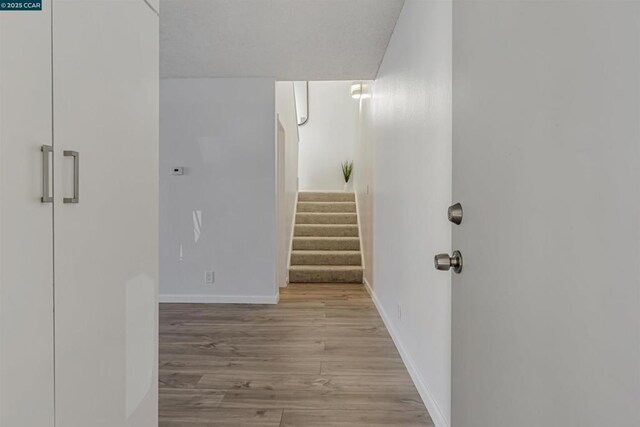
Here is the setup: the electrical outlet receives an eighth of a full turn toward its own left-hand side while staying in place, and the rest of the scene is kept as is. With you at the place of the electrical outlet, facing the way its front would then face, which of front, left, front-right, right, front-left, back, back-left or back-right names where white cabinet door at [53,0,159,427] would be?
front-right

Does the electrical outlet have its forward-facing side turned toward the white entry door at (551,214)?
yes

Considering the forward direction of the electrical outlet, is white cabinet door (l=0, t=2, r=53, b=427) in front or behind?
in front

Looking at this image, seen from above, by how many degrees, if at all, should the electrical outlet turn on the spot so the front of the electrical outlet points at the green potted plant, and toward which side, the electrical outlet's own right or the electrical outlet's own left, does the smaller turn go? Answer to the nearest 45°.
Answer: approximately 135° to the electrical outlet's own left

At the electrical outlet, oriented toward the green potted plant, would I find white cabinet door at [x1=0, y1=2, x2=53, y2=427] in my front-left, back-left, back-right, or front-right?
back-right

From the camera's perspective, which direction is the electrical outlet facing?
toward the camera

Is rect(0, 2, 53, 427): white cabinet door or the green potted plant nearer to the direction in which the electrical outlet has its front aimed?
the white cabinet door
